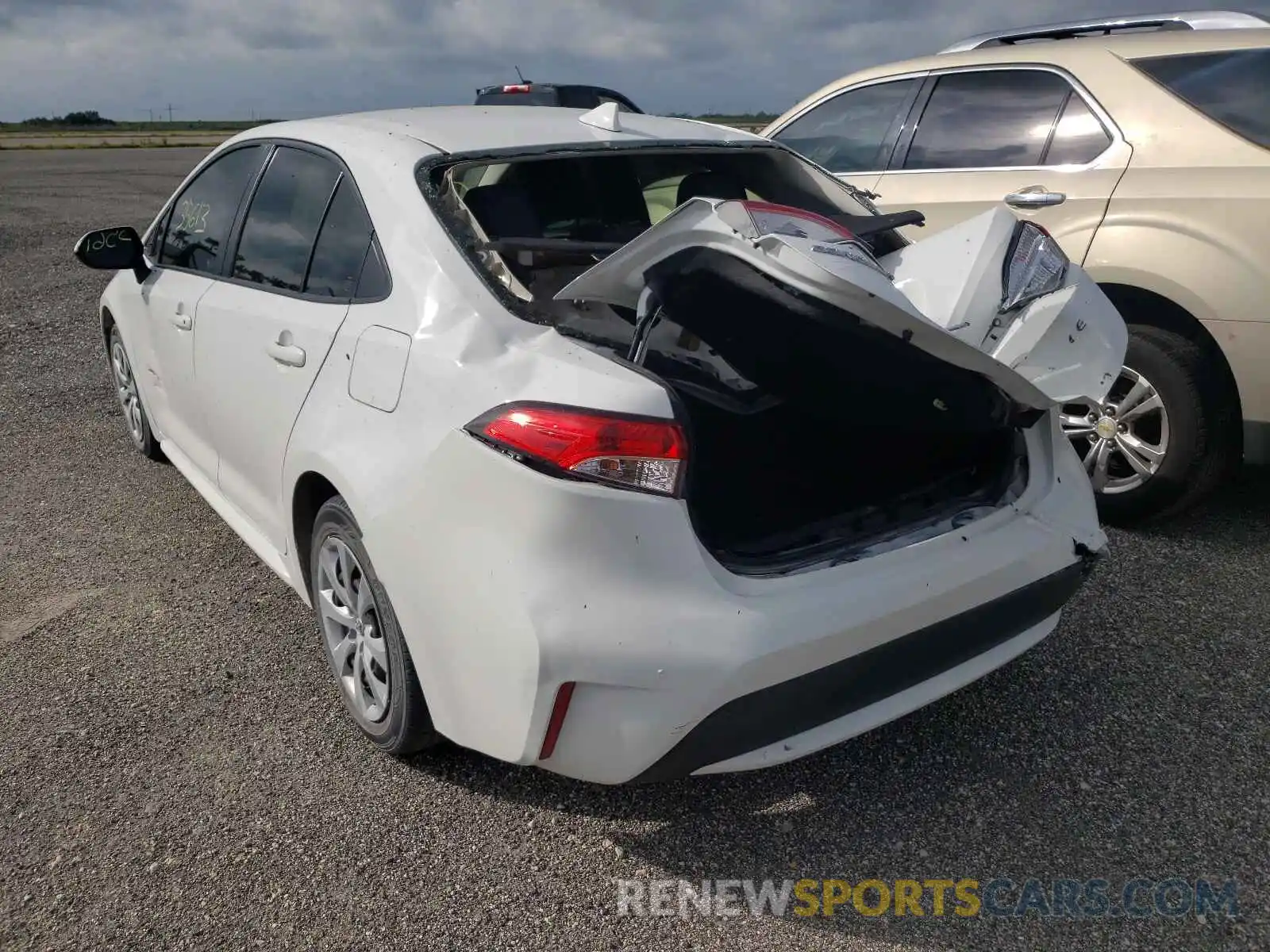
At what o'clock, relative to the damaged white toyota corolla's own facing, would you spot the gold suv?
The gold suv is roughly at 3 o'clock from the damaged white toyota corolla.

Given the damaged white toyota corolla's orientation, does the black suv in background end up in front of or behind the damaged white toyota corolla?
in front

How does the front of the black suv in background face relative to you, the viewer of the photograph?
facing away from the viewer and to the right of the viewer

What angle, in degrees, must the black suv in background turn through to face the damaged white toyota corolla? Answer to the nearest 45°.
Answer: approximately 135° to its right

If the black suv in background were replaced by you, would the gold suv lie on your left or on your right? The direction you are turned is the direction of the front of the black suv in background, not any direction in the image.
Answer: on your right

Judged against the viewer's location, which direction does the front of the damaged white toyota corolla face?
facing away from the viewer and to the left of the viewer

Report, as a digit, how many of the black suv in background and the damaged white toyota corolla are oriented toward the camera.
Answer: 0

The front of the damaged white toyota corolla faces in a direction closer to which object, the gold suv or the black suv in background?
the black suv in background
